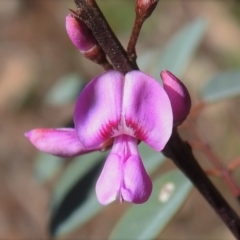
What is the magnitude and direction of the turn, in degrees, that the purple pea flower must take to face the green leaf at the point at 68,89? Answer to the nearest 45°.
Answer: approximately 180°

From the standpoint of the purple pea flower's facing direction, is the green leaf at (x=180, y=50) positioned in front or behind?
behind

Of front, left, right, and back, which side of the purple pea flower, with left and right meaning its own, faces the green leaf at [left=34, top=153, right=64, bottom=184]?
back

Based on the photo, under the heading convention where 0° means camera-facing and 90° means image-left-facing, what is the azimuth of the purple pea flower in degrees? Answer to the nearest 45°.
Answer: approximately 0°
